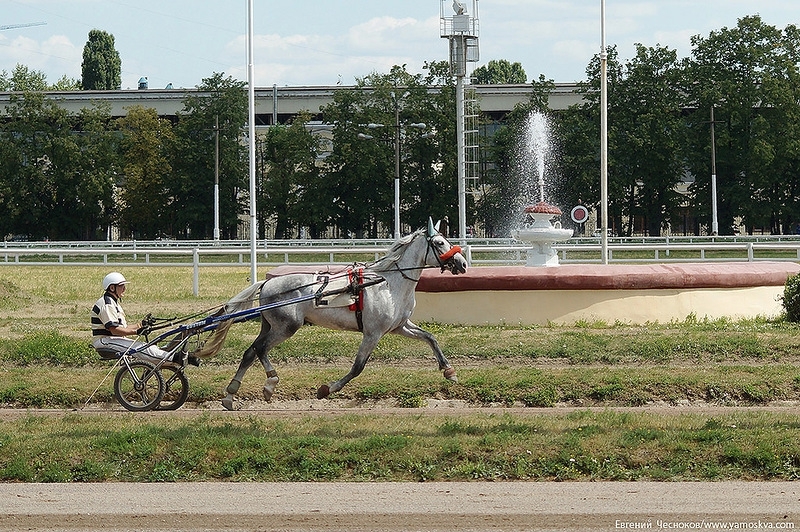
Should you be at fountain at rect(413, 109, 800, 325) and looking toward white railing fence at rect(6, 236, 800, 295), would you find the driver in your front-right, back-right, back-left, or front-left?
back-left

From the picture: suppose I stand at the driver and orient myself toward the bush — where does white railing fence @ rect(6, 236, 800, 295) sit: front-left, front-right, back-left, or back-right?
front-left

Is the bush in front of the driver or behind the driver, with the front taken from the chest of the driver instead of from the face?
in front

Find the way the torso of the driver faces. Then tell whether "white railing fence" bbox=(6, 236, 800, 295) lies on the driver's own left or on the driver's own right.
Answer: on the driver's own left

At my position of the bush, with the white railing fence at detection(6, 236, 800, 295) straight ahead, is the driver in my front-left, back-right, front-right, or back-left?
back-left

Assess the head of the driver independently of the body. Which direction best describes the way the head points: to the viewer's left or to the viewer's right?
to the viewer's right

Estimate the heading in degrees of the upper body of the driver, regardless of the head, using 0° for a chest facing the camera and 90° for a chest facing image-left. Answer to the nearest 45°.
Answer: approximately 270°

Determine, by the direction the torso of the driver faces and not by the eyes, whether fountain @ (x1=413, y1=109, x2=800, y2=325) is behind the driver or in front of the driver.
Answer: in front

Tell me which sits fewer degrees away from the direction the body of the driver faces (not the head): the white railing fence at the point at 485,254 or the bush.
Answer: the bush
